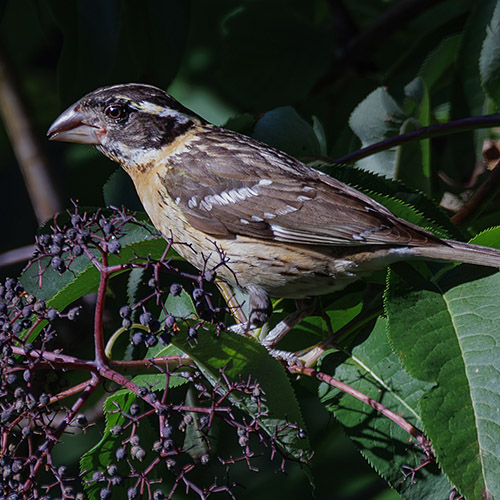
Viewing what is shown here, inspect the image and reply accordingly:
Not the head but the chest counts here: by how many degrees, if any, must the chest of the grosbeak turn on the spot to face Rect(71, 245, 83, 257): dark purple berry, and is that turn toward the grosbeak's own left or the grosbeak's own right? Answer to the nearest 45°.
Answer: approximately 45° to the grosbeak's own left

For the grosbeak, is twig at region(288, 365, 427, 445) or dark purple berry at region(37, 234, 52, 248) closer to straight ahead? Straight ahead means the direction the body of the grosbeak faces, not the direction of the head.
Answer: the dark purple berry

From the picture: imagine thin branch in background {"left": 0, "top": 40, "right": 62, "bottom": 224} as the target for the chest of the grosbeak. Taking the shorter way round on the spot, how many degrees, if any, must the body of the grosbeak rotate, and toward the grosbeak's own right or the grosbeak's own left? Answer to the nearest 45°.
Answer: approximately 45° to the grosbeak's own right

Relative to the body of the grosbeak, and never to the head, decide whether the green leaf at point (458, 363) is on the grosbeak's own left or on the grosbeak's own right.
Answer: on the grosbeak's own left

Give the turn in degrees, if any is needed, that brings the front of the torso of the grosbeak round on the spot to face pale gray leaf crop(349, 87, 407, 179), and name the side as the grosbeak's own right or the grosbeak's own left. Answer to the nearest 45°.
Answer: approximately 135° to the grosbeak's own right

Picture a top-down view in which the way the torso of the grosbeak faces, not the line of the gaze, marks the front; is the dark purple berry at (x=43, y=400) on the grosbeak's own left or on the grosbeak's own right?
on the grosbeak's own left

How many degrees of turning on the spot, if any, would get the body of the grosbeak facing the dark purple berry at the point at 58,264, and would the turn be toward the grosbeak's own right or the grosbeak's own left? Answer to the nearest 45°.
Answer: approximately 45° to the grosbeak's own left

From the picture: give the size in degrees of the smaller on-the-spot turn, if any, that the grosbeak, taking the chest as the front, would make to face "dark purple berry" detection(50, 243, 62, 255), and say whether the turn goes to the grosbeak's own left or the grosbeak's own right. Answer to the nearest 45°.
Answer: approximately 45° to the grosbeak's own left

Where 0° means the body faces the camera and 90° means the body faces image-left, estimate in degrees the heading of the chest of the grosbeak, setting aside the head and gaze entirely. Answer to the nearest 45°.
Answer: approximately 90°

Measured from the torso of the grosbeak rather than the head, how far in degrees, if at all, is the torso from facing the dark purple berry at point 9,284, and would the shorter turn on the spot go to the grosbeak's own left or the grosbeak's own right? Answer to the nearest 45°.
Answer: approximately 45° to the grosbeak's own left

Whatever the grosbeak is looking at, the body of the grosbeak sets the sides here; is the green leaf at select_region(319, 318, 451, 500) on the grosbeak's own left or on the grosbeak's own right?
on the grosbeak's own left

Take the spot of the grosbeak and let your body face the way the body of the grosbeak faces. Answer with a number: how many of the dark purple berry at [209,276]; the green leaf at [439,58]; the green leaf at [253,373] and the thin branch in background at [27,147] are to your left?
2
